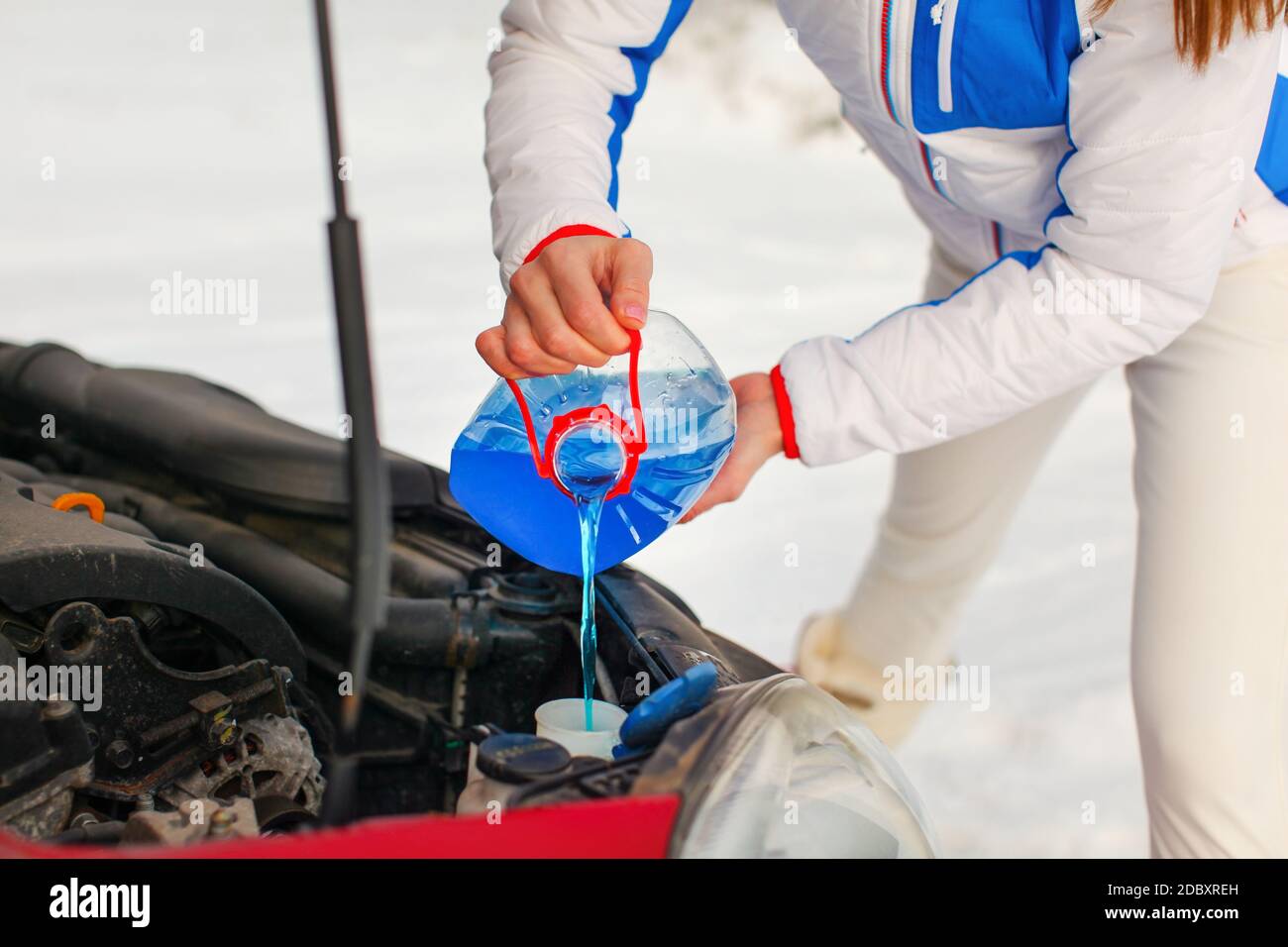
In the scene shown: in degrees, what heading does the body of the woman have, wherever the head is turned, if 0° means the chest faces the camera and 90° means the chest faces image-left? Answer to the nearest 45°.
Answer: approximately 45°
